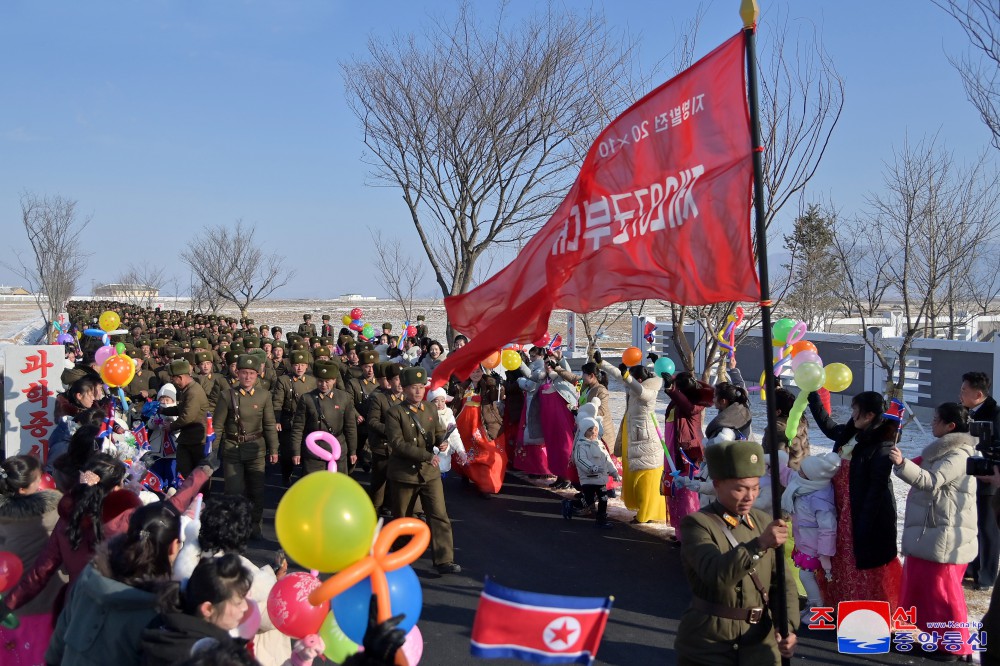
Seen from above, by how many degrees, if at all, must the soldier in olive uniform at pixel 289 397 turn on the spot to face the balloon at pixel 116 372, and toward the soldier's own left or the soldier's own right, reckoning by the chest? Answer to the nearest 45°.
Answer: approximately 45° to the soldier's own right

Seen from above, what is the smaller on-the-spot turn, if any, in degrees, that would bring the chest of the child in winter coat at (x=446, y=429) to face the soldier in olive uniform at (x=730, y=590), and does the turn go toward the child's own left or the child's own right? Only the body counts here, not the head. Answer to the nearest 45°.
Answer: approximately 45° to the child's own left

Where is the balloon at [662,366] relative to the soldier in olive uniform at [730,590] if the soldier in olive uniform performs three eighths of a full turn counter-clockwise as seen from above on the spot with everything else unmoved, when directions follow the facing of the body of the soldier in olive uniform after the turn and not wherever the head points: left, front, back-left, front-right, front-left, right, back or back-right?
front

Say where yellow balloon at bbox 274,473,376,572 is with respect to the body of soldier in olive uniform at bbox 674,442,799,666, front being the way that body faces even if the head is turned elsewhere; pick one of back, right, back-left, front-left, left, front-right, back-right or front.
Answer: right

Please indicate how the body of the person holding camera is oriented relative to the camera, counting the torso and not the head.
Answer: to the viewer's left

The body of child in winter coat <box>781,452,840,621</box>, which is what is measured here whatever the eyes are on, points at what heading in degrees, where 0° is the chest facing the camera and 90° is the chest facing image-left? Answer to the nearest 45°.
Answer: approximately 90°

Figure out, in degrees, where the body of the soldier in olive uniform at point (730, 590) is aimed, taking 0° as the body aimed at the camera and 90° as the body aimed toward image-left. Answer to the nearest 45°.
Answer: approximately 315°

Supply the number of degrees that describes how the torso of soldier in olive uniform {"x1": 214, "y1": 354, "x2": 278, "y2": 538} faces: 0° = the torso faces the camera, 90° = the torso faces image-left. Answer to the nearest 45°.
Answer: approximately 0°

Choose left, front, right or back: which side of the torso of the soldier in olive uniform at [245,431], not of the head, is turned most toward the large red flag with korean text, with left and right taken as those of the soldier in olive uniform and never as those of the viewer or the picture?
front

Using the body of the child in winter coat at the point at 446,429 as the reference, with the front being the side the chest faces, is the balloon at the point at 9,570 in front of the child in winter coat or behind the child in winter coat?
in front

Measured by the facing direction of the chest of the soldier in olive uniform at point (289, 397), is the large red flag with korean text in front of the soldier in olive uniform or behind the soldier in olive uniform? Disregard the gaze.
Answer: in front

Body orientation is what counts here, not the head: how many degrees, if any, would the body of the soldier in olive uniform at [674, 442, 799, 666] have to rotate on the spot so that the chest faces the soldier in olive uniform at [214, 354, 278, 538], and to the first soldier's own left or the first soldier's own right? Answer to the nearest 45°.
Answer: approximately 180°
